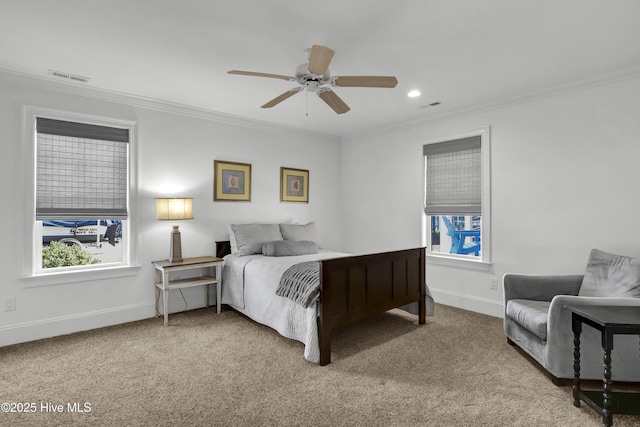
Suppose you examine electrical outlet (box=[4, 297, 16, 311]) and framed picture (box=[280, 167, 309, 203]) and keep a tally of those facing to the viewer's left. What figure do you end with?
0

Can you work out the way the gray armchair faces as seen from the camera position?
facing the viewer and to the left of the viewer

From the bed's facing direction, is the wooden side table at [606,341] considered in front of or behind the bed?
in front

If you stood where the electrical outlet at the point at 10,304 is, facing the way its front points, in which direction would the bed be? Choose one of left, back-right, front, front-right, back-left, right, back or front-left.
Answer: front-left

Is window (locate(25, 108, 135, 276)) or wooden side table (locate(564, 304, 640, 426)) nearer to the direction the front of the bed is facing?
the wooden side table

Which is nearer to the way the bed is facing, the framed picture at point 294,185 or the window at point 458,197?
the window

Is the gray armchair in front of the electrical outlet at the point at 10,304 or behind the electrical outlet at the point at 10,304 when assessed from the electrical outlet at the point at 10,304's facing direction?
in front

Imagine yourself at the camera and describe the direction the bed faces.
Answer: facing the viewer and to the right of the viewer
